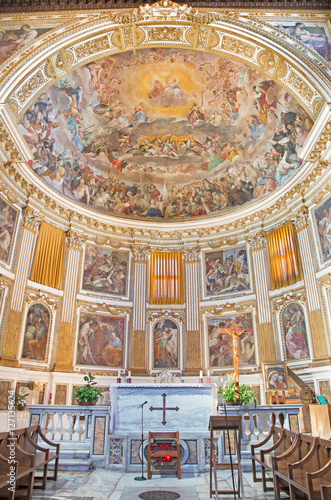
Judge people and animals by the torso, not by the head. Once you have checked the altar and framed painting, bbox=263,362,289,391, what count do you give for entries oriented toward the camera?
2

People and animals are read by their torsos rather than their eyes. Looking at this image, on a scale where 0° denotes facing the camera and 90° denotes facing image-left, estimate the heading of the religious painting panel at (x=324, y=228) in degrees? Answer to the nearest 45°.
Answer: approximately 45°

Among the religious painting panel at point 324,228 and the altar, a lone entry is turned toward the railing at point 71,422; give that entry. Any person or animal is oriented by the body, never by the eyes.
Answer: the religious painting panel

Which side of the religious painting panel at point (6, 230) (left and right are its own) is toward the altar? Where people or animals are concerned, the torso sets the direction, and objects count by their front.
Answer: front

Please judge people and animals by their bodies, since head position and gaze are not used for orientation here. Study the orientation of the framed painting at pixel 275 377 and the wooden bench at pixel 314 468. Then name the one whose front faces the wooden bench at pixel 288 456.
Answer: the framed painting

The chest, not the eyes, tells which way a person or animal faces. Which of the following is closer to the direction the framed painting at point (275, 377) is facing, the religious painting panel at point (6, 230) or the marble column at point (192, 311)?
the religious painting panel
